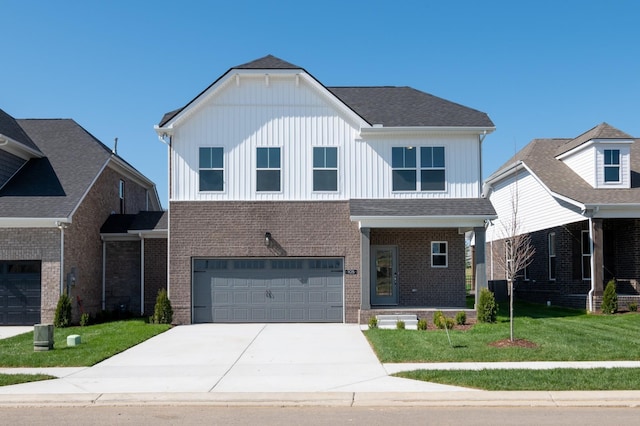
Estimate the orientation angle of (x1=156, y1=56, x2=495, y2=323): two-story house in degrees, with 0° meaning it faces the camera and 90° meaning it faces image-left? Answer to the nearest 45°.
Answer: approximately 0°

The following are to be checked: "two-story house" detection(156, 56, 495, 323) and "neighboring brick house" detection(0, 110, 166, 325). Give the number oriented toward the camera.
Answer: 2

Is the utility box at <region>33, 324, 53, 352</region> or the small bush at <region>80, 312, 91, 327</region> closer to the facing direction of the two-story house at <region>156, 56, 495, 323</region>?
the utility box

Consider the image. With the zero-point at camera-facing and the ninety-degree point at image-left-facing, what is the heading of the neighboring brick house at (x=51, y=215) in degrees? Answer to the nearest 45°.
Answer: approximately 0°

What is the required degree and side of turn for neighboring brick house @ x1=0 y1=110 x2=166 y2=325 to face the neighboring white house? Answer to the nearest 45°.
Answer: approximately 90° to its left

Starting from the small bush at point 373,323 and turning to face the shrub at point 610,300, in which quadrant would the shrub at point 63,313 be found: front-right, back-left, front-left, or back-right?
back-left

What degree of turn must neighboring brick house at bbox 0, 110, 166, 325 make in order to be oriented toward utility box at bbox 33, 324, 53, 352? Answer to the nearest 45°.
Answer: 0° — it already faces it
